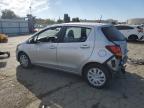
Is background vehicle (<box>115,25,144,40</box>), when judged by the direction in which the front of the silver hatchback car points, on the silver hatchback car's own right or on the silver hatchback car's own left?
on the silver hatchback car's own right

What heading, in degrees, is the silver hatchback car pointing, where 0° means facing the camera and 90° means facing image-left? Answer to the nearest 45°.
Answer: approximately 135°
